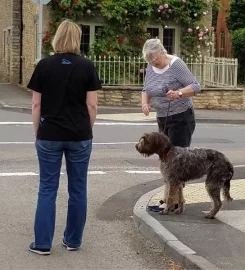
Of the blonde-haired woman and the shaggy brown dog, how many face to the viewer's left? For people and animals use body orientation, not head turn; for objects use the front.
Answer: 1

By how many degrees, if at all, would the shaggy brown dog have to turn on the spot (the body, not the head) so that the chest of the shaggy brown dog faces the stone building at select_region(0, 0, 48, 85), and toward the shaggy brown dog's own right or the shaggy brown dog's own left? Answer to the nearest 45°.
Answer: approximately 90° to the shaggy brown dog's own right

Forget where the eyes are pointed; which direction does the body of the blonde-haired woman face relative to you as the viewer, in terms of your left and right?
facing away from the viewer

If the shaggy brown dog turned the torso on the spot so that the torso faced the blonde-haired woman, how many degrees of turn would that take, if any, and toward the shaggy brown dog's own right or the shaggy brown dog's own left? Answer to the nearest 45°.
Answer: approximately 45° to the shaggy brown dog's own left

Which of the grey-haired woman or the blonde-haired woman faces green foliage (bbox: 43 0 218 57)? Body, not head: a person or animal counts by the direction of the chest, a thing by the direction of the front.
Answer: the blonde-haired woman

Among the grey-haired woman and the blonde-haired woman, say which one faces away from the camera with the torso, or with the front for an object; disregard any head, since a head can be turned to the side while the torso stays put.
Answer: the blonde-haired woman

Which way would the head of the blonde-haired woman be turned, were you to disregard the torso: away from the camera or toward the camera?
away from the camera

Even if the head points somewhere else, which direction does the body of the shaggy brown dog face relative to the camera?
to the viewer's left

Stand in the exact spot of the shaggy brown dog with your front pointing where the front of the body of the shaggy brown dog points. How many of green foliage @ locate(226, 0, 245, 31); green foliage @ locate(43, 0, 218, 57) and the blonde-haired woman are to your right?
2

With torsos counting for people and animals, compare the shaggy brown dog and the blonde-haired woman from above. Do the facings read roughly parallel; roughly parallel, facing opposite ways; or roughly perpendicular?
roughly perpendicular

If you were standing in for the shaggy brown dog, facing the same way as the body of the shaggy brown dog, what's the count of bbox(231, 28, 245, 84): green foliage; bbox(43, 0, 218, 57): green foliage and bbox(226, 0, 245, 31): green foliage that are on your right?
3

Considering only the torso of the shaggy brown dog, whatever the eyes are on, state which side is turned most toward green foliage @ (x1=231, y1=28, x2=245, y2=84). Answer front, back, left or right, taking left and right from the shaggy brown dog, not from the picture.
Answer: right
